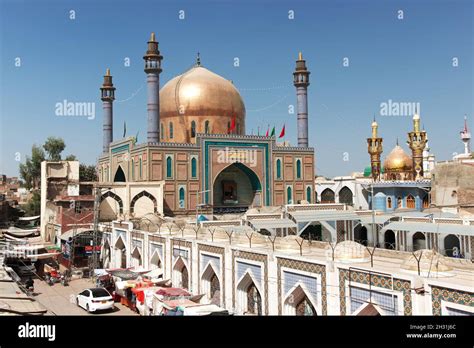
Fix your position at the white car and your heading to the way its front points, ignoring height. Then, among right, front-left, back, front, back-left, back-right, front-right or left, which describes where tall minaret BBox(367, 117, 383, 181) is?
right

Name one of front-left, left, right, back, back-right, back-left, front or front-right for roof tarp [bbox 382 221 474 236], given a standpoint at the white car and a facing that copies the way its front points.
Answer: back-right

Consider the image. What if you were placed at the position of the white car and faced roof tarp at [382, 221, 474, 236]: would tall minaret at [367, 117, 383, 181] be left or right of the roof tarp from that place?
left
